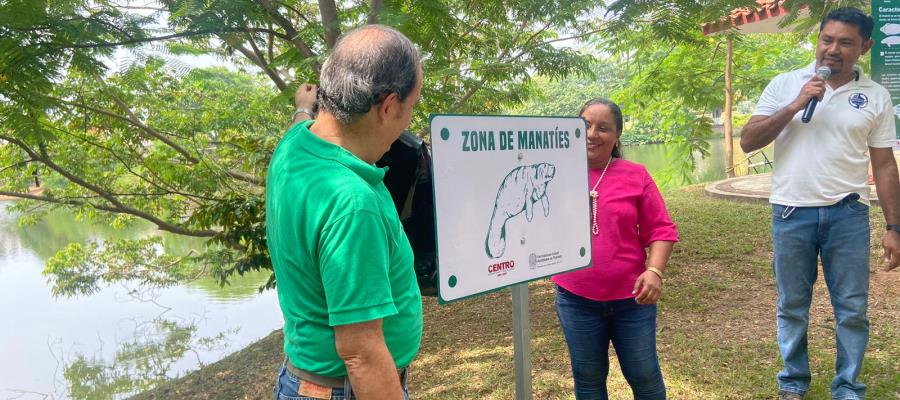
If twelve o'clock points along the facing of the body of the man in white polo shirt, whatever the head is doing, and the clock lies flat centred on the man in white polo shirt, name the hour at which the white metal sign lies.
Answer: The white metal sign is roughly at 1 o'clock from the man in white polo shirt.

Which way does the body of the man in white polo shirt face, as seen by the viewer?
toward the camera

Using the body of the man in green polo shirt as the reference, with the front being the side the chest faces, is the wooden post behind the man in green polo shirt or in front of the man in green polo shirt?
in front

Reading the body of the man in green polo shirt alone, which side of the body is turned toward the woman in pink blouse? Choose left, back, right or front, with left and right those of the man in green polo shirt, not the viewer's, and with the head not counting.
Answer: front

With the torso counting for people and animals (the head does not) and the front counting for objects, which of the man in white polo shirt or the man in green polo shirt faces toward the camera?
the man in white polo shirt

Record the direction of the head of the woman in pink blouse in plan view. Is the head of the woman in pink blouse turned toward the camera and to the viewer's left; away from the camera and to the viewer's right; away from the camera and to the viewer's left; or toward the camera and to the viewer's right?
toward the camera and to the viewer's left

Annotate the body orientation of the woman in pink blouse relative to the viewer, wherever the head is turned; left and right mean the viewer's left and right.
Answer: facing the viewer and to the left of the viewer

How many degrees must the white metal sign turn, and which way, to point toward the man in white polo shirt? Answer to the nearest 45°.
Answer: approximately 90° to its left

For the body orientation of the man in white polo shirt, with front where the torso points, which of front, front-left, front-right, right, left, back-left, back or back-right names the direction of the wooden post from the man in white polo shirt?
back

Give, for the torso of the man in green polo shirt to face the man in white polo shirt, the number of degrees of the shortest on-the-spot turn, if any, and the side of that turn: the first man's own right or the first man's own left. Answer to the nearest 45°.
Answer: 0° — they already face them

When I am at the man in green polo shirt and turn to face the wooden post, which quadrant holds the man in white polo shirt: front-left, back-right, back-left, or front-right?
front-right

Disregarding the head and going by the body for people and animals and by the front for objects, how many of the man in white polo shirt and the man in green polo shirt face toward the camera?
1

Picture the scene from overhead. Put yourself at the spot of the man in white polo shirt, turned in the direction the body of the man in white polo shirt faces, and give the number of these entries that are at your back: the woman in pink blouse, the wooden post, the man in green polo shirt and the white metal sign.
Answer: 1

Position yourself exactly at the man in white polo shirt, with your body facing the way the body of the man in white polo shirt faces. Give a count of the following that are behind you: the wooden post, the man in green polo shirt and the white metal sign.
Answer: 1

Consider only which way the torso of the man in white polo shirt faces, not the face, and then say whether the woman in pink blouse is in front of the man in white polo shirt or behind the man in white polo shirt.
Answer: in front

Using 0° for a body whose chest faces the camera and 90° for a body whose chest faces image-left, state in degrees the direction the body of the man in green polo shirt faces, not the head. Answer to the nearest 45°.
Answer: approximately 225°

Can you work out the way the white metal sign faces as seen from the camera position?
facing the viewer and to the right of the viewer
